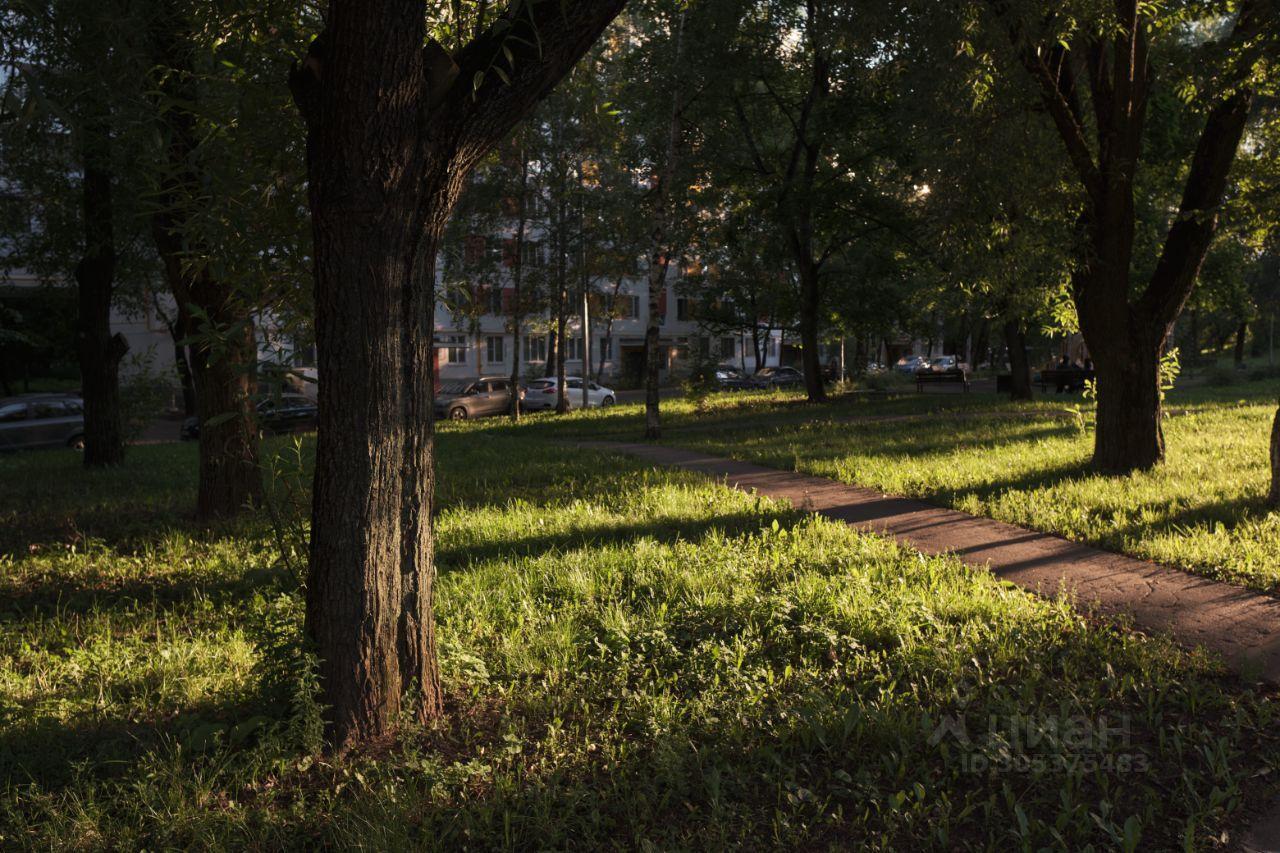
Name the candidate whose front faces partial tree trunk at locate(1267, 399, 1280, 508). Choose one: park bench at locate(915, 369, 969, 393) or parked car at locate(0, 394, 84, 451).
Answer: the park bench

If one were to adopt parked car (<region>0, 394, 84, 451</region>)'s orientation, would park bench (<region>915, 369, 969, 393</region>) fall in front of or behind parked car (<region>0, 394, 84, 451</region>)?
behind

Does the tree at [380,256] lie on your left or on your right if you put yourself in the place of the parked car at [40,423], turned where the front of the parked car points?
on your left

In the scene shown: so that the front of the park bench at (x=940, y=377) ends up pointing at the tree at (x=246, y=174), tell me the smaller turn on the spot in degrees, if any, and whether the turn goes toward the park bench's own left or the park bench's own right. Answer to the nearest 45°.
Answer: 0° — it already faces it

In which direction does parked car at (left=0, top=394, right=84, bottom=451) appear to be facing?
to the viewer's left

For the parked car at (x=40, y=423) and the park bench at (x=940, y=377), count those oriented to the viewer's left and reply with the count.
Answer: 1
